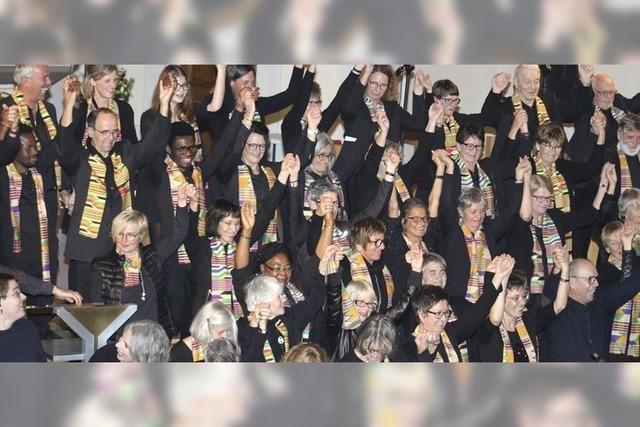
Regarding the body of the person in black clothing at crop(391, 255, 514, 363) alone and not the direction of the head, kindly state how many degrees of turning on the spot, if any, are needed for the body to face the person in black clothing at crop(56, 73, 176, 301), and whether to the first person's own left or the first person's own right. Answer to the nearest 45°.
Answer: approximately 135° to the first person's own right

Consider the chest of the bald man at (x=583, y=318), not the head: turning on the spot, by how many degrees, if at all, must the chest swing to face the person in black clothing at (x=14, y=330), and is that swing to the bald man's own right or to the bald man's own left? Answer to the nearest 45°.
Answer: approximately 90° to the bald man's own right

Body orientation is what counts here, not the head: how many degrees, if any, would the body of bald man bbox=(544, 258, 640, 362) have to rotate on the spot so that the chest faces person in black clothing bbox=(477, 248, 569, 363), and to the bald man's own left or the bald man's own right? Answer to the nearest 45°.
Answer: approximately 90° to the bald man's own right

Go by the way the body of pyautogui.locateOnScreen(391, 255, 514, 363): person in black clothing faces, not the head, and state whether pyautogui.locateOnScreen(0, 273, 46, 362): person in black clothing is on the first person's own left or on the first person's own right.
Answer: on the first person's own right

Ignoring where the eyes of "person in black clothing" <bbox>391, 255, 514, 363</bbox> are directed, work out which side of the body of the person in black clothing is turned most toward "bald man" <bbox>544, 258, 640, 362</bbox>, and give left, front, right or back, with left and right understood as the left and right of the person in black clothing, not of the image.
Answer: left

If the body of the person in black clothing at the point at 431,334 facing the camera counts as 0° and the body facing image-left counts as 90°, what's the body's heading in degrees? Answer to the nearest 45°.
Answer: approximately 315°

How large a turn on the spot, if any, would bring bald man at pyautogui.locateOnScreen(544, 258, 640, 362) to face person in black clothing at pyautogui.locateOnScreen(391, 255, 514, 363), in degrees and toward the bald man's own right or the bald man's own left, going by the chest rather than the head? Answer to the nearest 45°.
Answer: approximately 90° to the bald man's own right
